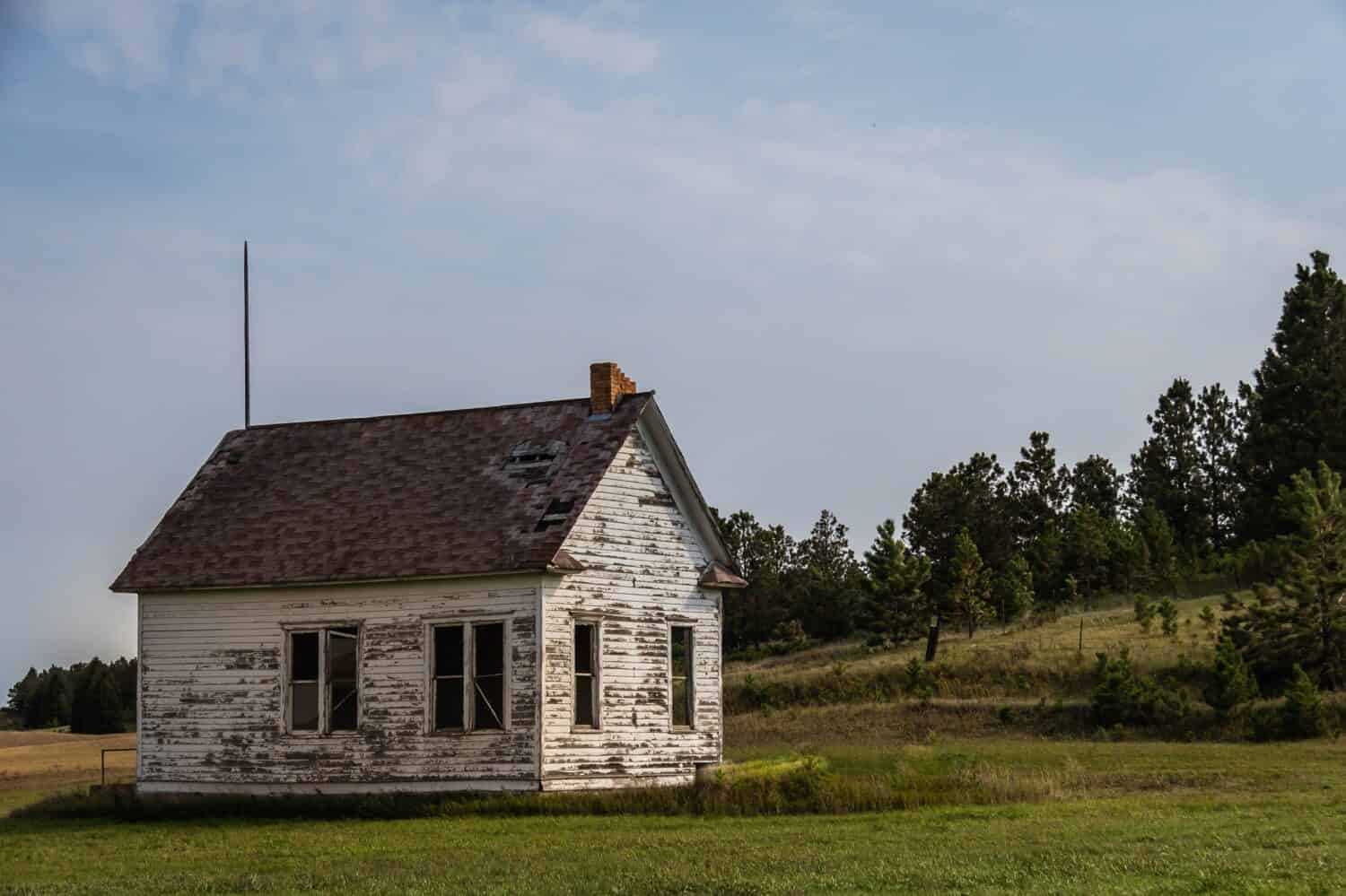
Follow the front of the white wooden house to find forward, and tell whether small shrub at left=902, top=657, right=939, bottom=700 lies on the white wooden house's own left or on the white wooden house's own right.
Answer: on the white wooden house's own right
